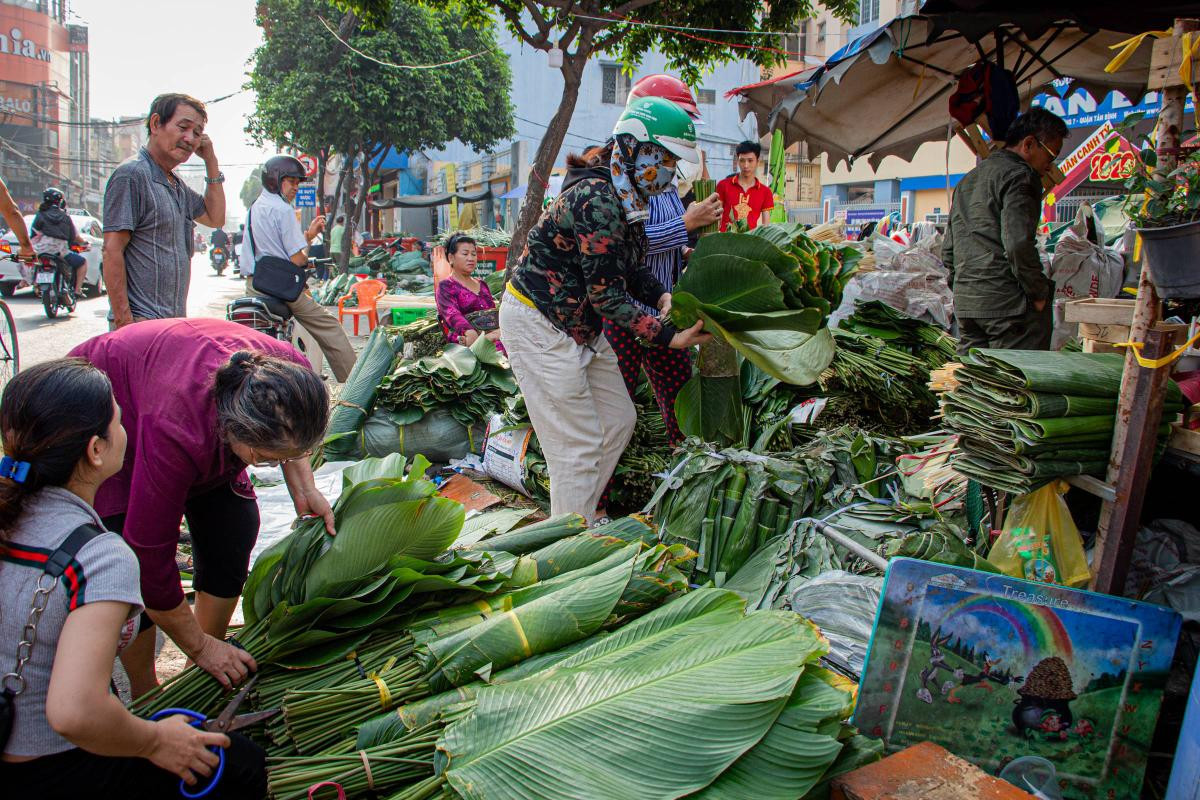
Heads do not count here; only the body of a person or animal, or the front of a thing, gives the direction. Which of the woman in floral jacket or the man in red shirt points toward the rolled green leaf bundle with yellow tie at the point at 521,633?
the man in red shirt

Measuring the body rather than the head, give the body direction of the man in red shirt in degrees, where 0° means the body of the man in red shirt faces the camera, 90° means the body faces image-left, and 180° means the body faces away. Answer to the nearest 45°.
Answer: approximately 0°

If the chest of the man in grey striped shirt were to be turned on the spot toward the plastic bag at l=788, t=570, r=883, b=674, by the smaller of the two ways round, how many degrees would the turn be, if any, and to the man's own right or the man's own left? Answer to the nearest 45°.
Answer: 0° — they already face it

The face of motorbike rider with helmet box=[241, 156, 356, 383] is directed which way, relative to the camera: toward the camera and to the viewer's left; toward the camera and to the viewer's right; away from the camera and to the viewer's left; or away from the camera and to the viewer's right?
toward the camera and to the viewer's right

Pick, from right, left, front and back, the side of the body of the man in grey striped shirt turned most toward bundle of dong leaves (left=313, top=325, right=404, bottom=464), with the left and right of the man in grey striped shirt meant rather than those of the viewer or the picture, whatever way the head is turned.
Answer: left

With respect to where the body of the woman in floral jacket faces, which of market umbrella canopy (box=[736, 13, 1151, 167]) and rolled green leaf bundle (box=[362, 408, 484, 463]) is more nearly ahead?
the market umbrella canopy

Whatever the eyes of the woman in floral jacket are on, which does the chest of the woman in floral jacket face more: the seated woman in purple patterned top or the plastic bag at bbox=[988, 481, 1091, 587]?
the plastic bag

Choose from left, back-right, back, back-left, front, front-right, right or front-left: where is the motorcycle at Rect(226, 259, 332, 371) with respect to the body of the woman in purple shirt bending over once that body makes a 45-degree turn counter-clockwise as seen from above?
left

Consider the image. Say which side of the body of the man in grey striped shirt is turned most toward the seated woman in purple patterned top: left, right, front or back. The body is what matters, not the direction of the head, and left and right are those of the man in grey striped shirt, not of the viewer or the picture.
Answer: left

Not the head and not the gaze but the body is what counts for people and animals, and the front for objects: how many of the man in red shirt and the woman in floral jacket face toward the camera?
1

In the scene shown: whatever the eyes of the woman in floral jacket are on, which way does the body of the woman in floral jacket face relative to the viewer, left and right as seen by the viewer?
facing to the right of the viewer

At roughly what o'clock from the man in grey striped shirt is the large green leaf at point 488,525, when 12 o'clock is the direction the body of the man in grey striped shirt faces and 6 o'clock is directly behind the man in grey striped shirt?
The large green leaf is roughly at 12 o'clock from the man in grey striped shirt.
